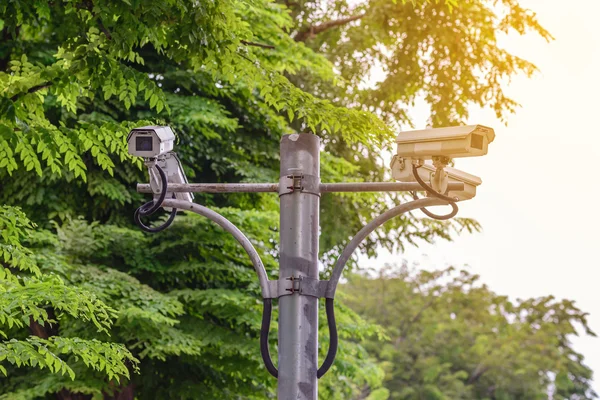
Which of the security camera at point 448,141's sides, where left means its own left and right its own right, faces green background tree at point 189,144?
back

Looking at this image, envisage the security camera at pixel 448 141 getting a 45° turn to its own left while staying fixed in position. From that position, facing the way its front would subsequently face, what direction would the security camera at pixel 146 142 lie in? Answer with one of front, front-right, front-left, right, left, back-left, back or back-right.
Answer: back

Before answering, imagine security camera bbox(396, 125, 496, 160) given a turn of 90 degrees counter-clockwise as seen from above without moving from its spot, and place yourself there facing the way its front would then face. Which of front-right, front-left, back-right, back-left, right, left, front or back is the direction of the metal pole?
back-left

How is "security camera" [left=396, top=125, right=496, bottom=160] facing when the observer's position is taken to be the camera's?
facing the viewer and to the right of the viewer
